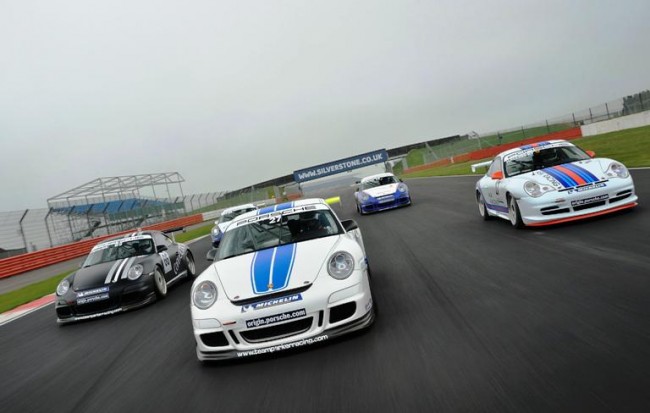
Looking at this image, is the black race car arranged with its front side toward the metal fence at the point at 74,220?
no

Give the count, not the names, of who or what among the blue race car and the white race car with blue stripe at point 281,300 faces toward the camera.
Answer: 2

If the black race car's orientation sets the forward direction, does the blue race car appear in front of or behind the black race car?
behind

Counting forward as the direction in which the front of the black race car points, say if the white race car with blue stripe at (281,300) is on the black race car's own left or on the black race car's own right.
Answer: on the black race car's own left

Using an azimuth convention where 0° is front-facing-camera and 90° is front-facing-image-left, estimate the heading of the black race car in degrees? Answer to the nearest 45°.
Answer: approximately 45°

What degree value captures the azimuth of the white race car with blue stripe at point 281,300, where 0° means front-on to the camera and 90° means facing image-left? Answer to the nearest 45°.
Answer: approximately 0°

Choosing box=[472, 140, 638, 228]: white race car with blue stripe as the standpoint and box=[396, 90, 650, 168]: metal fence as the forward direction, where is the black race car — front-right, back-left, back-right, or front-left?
back-left

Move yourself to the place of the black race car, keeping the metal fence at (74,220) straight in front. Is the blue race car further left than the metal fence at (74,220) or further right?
right

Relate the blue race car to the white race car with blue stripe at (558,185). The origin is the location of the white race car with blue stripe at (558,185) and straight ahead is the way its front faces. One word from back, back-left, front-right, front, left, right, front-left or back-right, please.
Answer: back

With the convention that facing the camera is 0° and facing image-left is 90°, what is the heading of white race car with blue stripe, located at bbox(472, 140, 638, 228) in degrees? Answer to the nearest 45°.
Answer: approximately 315°

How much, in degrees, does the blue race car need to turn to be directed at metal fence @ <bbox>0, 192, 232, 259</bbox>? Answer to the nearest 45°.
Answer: approximately 135° to its right

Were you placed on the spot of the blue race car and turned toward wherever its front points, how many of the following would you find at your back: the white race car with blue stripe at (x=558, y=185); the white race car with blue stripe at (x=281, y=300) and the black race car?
0

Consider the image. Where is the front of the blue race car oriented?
toward the camera

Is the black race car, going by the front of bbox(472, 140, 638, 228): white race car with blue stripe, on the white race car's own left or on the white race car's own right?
on the white race car's own right

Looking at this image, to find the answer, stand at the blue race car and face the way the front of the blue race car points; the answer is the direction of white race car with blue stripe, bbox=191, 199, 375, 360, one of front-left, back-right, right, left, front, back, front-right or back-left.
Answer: front

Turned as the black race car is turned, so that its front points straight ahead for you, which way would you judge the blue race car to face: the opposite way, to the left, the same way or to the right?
the same way

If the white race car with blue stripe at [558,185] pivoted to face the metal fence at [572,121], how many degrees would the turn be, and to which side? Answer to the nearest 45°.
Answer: approximately 135° to its left
